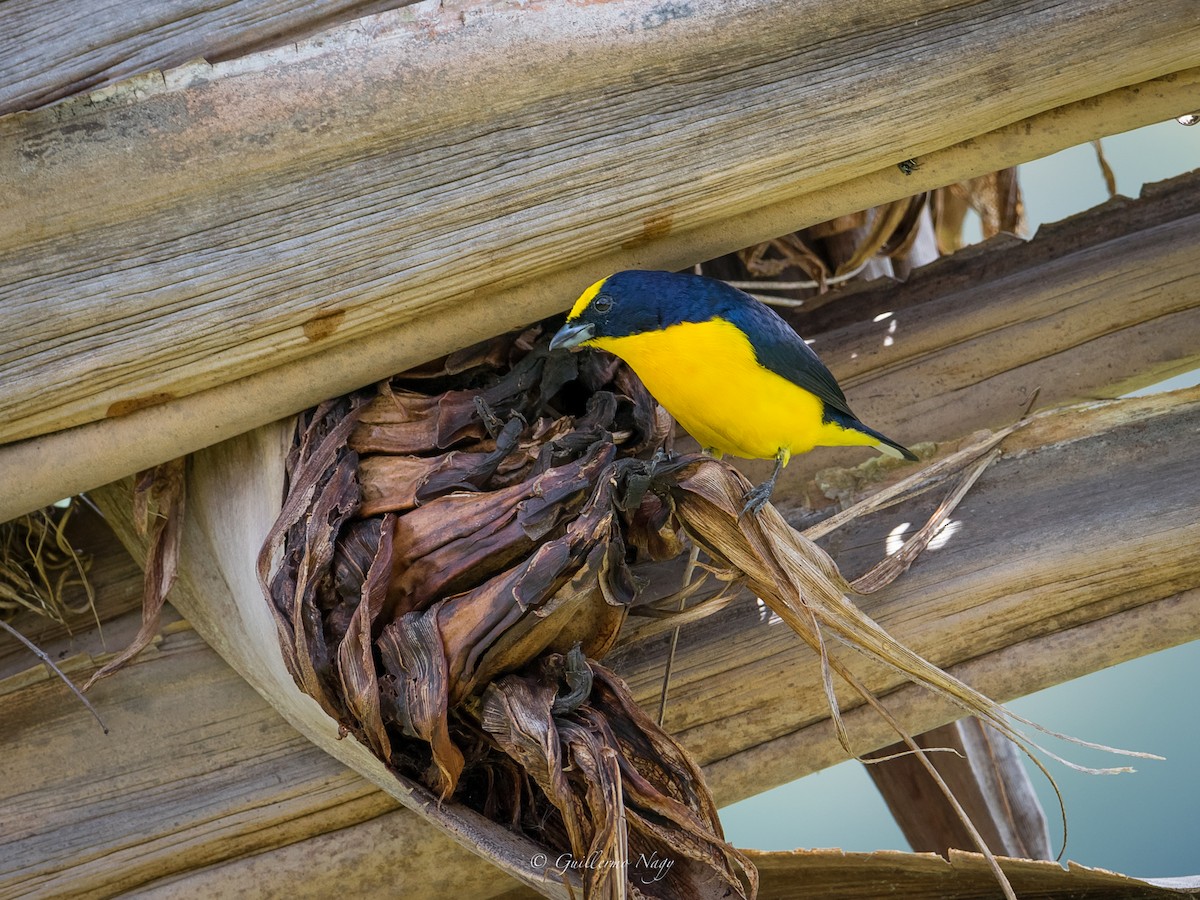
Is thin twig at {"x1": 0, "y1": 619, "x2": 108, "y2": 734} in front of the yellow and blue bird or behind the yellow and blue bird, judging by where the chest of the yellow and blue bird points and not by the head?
in front

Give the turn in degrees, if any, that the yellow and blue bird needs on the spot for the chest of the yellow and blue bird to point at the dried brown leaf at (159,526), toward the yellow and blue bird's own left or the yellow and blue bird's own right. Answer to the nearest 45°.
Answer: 0° — it already faces it

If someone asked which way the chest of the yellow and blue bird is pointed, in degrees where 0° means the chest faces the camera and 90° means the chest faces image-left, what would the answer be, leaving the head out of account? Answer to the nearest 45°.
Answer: approximately 90°
